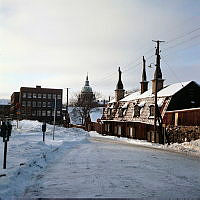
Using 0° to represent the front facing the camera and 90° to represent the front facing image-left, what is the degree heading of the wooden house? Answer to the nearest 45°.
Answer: approximately 45°
